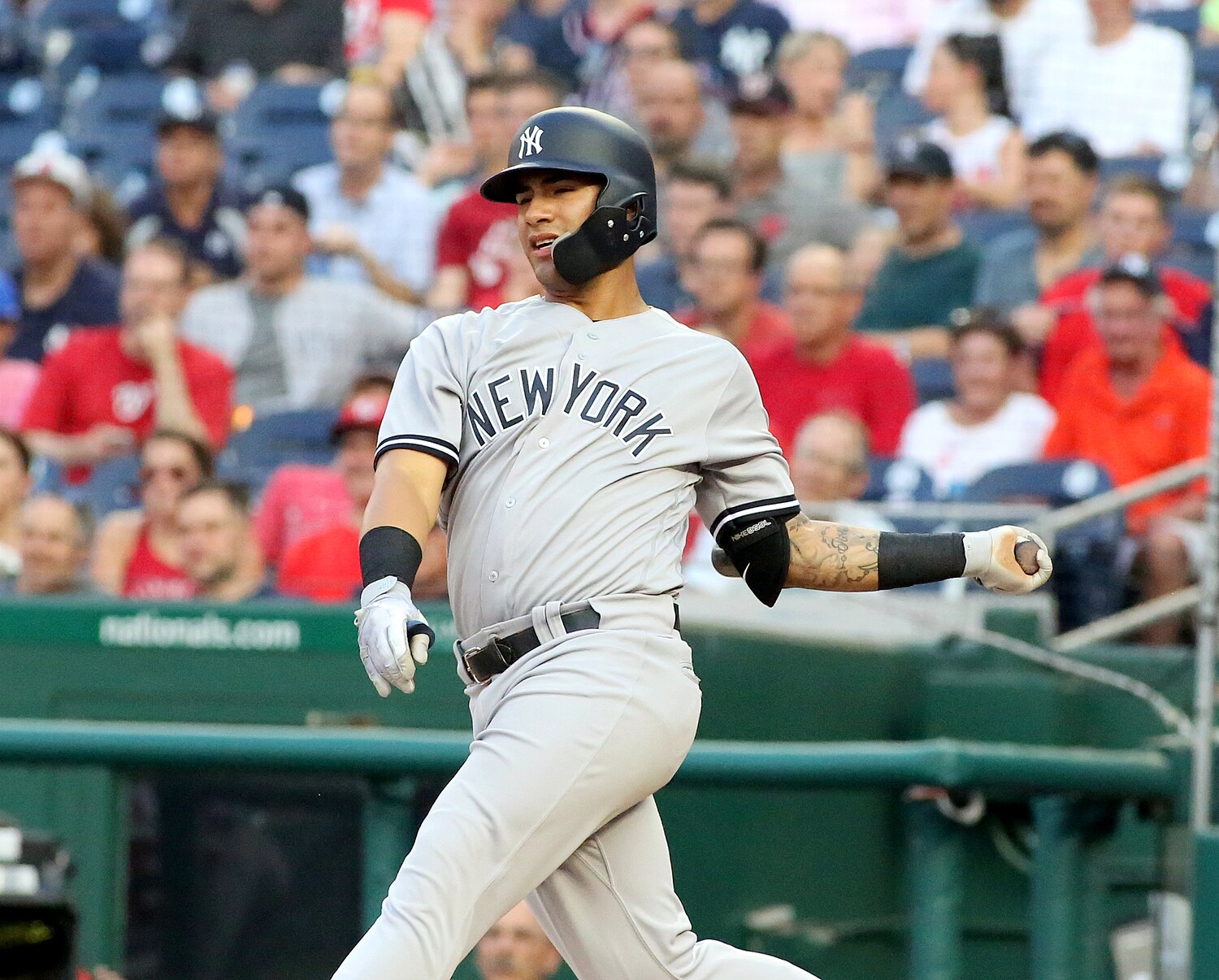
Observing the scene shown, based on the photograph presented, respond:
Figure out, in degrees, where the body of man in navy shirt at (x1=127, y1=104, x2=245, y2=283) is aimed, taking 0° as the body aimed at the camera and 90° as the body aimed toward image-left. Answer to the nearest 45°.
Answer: approximately 0°

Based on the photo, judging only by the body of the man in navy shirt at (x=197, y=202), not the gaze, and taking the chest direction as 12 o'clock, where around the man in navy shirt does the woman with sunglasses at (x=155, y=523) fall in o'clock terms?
The woman with sunglasses is roughly at 12 o'clock from the man in navy shirt.

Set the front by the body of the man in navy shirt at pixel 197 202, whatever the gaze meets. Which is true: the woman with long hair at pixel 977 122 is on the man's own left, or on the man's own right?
on the man's own left

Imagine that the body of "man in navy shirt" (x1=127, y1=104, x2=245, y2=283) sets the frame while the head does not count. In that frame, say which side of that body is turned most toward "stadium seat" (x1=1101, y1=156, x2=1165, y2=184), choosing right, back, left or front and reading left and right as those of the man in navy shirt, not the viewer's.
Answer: left

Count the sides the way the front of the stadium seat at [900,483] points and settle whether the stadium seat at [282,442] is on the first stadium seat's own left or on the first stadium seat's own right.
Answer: on the first stadium seat's own right

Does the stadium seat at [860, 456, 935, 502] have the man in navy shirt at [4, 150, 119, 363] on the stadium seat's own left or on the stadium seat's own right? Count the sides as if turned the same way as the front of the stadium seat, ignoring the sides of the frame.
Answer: on the stadium seat's own right

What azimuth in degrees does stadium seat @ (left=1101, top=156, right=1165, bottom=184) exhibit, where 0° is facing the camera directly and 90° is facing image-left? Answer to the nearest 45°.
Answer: approximately 0°
